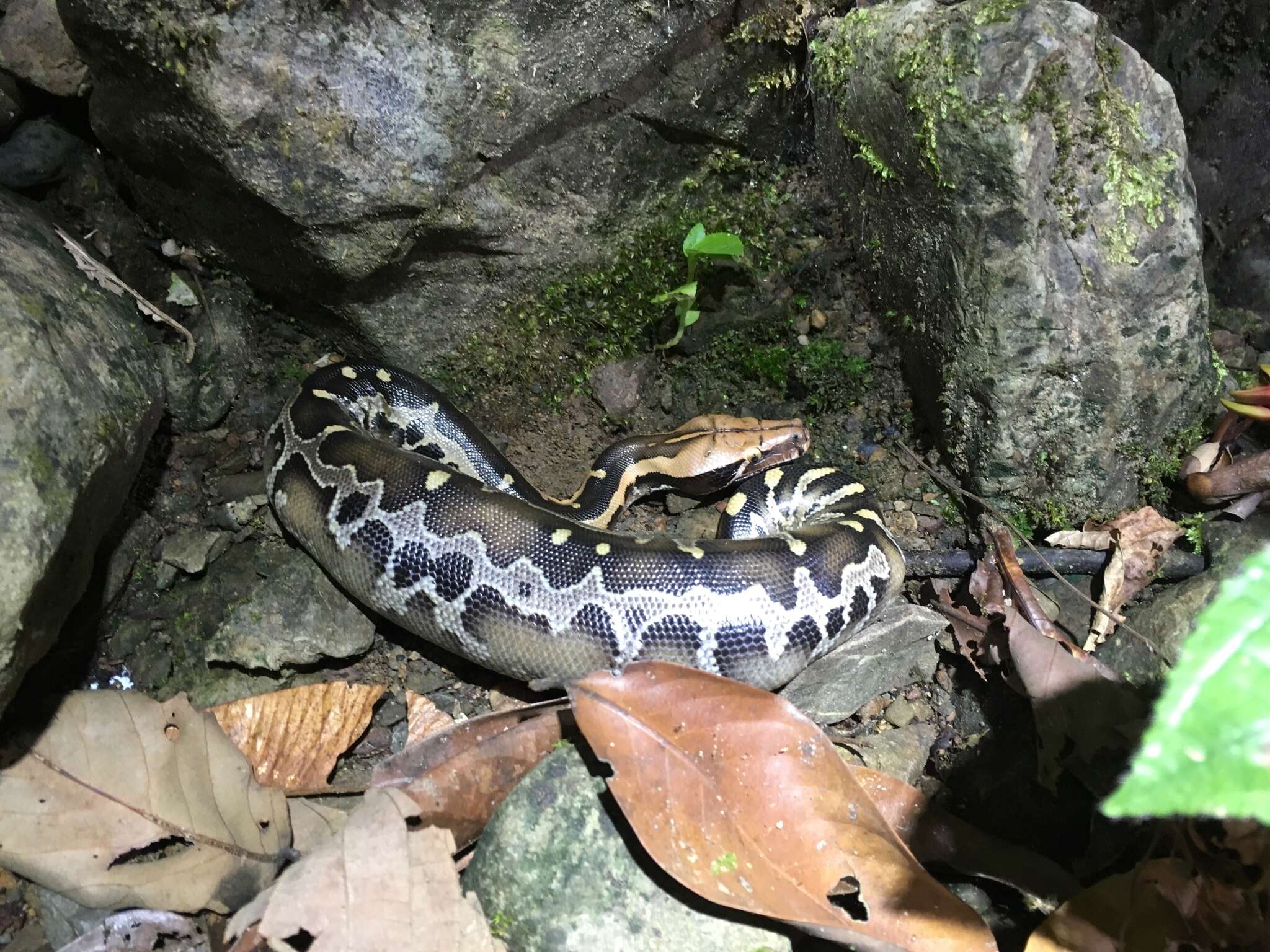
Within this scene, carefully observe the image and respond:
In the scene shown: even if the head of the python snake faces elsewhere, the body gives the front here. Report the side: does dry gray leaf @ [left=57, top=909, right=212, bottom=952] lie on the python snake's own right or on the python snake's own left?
on the python snake's own right

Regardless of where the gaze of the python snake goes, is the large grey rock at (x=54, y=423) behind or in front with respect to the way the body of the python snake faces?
behind

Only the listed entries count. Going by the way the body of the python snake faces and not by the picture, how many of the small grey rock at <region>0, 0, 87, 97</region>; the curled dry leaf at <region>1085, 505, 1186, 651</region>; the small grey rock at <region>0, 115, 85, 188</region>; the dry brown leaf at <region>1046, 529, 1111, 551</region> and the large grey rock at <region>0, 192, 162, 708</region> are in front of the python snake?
2

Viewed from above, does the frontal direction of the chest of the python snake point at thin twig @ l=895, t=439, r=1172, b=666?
yes

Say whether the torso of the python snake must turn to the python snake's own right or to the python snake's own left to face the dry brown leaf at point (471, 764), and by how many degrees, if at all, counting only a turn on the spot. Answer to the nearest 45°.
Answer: approximately 90° to the python snake's own right

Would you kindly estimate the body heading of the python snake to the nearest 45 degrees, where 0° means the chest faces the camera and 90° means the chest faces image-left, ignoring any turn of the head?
approximately 270°

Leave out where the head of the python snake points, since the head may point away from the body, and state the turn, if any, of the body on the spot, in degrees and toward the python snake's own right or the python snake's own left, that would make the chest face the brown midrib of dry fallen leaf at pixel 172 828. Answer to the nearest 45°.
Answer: approximately 135° to the python snake's own right

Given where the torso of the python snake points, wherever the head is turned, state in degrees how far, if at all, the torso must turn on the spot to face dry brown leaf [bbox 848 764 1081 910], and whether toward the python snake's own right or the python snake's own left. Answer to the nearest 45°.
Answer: approximately 45° to the python snake's own right
